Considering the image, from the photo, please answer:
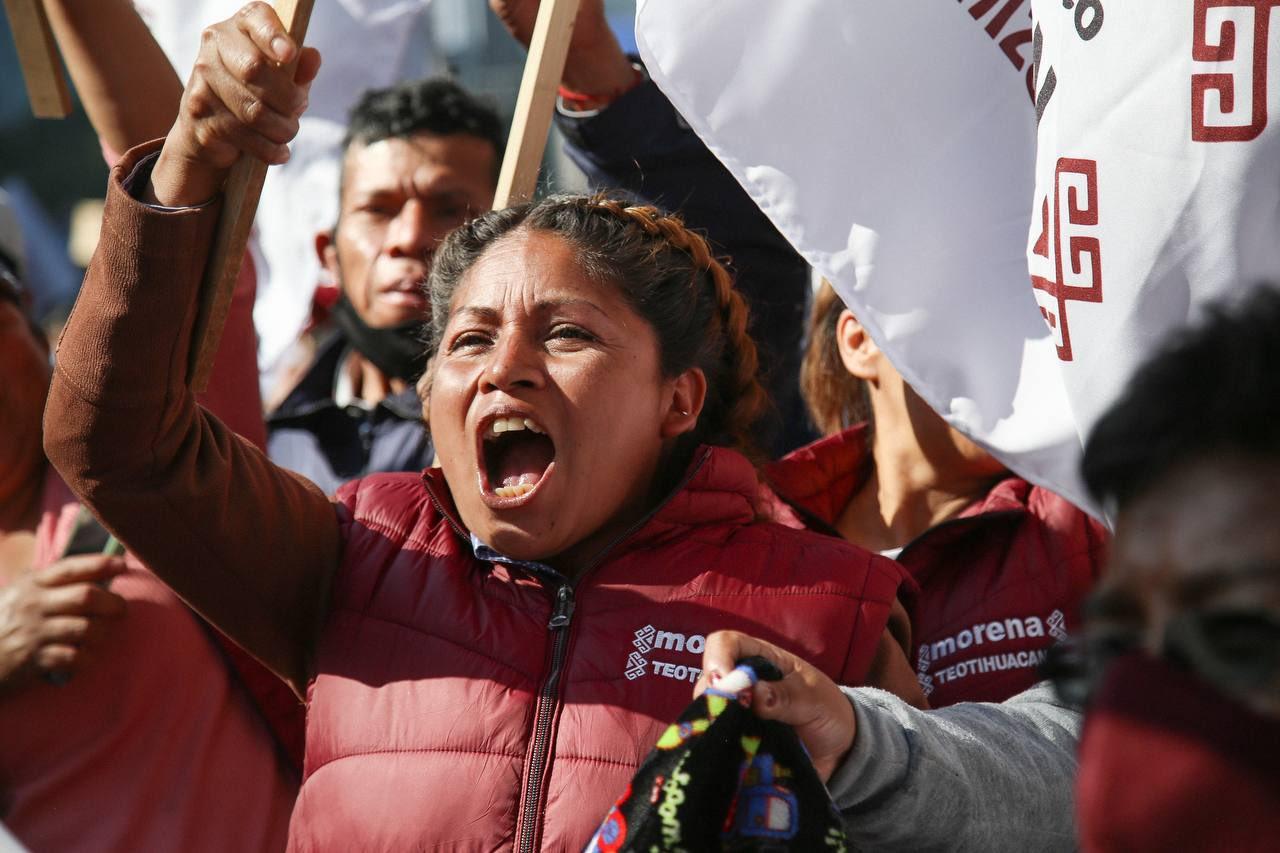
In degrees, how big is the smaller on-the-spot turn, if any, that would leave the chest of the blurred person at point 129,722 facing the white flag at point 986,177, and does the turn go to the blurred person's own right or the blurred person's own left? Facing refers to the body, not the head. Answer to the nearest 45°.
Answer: approximately 90° to the blurred person's own left

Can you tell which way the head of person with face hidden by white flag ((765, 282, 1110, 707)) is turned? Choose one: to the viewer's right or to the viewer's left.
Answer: to the viewer's right

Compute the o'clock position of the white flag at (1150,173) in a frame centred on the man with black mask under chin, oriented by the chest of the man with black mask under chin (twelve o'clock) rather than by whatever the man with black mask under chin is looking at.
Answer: The white flag is roughly at 11 o'clock from the man with black mask under chin.

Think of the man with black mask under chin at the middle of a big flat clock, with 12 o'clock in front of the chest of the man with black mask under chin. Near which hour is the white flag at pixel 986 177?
The white flag is roughly at 11 o'clock from the man with black mask under chin.

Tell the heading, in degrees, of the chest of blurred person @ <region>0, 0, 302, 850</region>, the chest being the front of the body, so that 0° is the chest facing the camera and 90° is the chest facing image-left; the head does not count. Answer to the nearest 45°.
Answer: approximately 0°

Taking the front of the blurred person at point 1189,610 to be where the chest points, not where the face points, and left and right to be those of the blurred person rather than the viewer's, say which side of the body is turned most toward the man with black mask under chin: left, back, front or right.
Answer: right

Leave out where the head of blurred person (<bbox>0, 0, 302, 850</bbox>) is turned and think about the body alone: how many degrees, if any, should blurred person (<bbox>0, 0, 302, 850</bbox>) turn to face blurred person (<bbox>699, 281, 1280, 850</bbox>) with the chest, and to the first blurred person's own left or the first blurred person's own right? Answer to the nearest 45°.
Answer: approximately 45° to the first blurred person's own left

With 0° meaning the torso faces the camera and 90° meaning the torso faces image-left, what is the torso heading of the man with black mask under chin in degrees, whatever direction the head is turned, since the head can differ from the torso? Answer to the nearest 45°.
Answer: approximately 0°

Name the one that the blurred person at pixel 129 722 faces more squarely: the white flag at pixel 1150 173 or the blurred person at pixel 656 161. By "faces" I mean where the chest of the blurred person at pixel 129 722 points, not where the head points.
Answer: the white flag

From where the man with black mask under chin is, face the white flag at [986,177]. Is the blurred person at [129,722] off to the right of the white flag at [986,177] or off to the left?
right

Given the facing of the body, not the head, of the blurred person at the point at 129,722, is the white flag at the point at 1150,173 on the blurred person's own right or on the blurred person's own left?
on the blurred person's own left
